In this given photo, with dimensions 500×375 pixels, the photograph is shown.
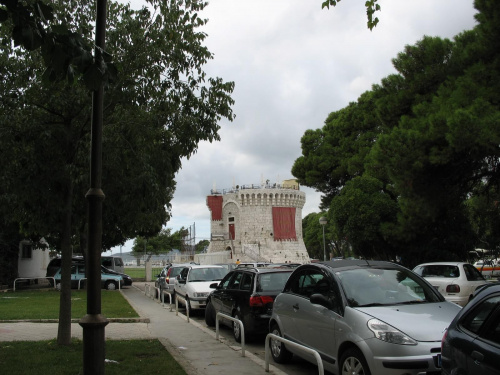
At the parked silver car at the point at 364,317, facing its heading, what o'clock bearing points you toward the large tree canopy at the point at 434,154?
The large tree canopy is roughly at 8 o'clock from the parked silver car.

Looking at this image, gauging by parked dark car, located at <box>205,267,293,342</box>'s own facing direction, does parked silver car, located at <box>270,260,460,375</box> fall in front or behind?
behind

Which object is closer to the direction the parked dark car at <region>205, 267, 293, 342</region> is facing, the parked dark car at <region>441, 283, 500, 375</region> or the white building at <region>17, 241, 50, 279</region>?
the white building

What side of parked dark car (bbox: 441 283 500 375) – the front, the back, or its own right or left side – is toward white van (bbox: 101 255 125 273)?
back

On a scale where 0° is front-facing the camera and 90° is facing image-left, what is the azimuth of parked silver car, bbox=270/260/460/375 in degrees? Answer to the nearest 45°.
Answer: approximately 315°

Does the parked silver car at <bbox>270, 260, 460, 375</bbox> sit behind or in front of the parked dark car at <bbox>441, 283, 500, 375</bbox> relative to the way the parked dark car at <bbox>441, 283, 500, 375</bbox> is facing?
behind

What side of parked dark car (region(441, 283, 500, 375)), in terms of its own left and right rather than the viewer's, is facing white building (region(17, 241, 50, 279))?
back

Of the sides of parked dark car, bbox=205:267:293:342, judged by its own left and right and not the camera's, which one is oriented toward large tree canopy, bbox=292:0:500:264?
right

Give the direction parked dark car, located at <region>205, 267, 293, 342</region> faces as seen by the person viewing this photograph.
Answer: facing away from the viewer and to the left of the viewer

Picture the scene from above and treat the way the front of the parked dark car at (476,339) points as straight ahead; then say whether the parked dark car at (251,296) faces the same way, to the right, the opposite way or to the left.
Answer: the opposite way

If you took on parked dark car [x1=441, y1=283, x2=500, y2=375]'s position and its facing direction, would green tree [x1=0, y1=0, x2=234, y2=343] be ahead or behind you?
behind
